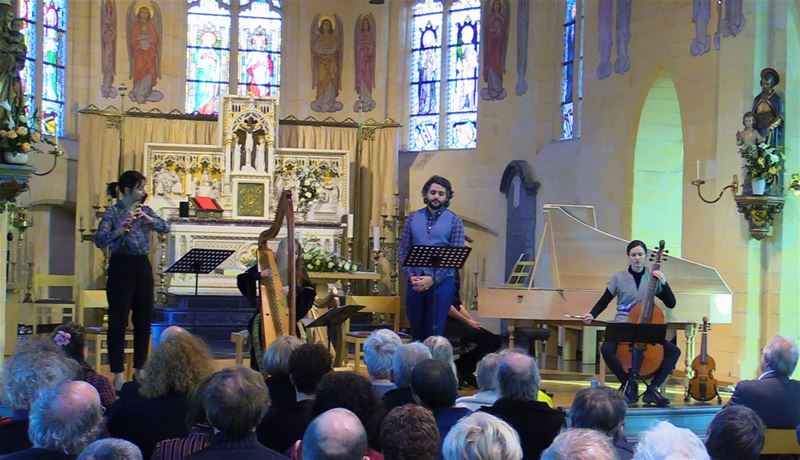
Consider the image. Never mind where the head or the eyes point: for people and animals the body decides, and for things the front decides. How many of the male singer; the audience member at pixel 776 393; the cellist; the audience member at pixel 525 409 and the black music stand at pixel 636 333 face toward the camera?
2

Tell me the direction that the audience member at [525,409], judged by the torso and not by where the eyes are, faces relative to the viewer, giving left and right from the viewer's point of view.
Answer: facing away from the viewer

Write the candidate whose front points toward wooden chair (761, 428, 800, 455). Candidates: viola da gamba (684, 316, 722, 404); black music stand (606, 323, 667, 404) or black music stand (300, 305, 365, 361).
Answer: the viola da gamba

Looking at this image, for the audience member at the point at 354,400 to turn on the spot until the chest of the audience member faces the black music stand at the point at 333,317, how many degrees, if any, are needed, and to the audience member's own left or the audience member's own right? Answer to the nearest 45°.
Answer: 0° — they already face it

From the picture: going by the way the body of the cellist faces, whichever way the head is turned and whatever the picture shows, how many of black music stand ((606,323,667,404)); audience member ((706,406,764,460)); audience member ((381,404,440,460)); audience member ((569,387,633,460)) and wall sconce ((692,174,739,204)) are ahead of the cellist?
4

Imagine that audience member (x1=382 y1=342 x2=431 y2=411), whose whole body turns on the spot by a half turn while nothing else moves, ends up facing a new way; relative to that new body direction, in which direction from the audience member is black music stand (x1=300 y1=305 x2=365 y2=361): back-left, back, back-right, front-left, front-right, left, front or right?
back

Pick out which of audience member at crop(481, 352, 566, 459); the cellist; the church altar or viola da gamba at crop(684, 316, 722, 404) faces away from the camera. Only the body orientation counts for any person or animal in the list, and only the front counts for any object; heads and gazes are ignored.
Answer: the audience member

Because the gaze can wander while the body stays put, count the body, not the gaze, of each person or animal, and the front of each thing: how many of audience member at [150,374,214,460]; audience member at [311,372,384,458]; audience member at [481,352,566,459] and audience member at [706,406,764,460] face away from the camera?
4

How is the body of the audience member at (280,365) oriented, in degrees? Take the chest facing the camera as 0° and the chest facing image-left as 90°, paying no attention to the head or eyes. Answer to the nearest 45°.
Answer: approximately 180°

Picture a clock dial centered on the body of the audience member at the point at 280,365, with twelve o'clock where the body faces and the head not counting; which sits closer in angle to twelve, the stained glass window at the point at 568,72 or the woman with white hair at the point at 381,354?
the stained glass window

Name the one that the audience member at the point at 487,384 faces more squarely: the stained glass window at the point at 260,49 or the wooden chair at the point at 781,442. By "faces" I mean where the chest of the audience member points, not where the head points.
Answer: the stained glass window

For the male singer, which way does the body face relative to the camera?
toward the camera

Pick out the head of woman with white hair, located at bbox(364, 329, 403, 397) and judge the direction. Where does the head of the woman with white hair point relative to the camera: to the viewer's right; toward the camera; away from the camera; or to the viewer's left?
away from the camera

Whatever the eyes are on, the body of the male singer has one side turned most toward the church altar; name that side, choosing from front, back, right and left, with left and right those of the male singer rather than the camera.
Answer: back

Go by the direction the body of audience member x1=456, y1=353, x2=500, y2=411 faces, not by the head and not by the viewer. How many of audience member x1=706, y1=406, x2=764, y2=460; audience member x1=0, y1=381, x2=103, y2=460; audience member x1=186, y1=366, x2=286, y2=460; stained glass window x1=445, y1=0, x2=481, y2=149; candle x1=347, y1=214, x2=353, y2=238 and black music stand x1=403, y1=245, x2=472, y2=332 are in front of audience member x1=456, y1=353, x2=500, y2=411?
3

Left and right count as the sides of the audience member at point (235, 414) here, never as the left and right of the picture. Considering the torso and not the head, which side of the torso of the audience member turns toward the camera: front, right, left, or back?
back

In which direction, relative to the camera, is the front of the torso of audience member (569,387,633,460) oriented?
away from the camera

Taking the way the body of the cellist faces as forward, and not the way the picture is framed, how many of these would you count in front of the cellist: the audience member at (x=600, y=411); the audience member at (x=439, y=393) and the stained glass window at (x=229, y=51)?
2

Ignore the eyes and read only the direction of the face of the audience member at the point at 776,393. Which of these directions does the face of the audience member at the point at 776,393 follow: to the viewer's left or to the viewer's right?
to the viewer's left

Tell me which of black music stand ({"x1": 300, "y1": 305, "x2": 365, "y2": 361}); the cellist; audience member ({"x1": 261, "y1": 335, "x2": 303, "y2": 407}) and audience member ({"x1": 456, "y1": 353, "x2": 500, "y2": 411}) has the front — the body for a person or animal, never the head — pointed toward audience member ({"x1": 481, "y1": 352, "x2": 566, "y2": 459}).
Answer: the cellist
